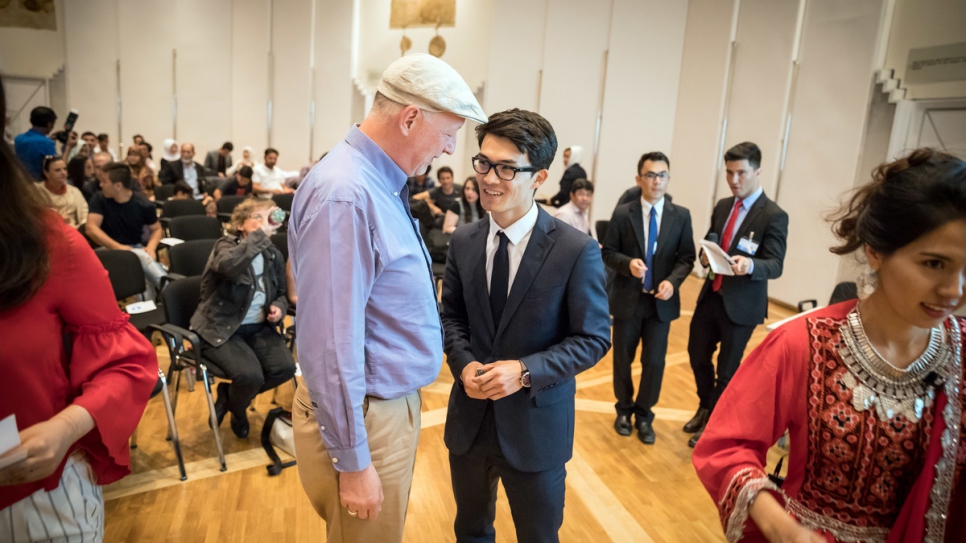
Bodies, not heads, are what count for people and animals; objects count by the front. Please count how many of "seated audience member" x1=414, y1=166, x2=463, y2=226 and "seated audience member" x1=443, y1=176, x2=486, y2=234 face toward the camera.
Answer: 2

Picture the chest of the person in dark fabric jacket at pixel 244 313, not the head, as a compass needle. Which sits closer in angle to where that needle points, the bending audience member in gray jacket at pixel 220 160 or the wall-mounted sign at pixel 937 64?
the wall-mounted sign

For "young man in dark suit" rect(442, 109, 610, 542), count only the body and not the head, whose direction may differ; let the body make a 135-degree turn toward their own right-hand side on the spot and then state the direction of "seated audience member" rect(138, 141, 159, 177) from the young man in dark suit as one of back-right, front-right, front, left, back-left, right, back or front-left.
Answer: front-left

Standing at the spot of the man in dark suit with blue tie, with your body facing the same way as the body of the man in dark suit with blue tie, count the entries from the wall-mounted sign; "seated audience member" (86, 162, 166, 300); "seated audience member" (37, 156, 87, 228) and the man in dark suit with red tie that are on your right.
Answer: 2

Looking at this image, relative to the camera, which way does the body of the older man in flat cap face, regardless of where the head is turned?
to the viewer's right

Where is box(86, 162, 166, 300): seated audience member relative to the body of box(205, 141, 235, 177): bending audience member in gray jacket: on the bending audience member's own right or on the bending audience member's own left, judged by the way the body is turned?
on the bending audience member's own right

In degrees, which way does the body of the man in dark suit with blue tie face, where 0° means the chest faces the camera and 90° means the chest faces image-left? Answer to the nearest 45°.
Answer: approximately 0°

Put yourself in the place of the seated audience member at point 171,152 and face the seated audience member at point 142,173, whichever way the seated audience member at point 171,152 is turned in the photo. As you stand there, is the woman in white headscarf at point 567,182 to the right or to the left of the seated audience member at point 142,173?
left
